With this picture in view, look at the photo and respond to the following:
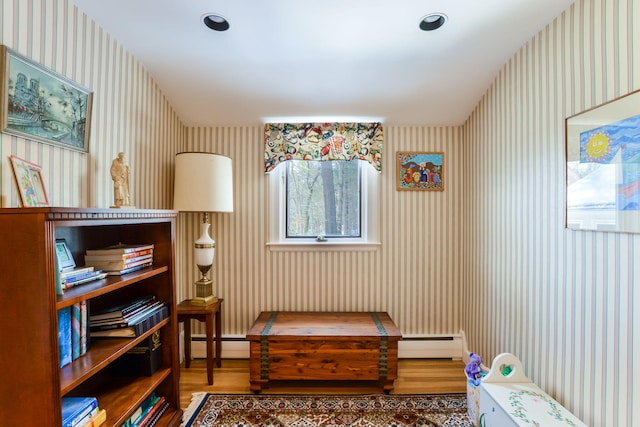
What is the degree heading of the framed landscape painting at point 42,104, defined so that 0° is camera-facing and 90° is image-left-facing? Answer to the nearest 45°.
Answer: approximately 315°

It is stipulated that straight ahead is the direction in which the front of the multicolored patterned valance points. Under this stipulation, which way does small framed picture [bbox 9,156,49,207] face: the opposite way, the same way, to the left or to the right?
to the left

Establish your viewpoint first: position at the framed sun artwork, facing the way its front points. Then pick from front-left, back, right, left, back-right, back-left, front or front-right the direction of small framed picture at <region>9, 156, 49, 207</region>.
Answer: front

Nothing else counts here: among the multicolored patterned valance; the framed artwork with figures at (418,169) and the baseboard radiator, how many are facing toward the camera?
3

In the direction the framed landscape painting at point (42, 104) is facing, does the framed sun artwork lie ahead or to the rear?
ahead

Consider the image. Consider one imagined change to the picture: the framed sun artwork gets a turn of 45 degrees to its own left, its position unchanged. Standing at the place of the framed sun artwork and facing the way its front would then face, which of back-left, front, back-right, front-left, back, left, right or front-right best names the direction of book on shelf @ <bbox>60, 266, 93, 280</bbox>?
front-right

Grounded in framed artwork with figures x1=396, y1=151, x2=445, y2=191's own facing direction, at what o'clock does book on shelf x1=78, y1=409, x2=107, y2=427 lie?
The book on shelf is roughly at 1 o'clock from the framed artwork with figures.

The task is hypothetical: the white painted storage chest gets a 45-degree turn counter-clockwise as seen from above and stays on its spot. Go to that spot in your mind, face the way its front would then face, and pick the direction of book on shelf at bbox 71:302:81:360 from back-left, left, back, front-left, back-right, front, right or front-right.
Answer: front-right

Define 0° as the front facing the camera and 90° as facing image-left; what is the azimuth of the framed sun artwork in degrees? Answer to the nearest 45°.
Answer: approximately 45°

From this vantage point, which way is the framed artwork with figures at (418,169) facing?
toward the camera

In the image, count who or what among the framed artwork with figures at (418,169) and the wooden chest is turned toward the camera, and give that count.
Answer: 2

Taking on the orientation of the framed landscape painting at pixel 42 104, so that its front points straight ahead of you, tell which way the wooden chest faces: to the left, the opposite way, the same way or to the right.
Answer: to the right

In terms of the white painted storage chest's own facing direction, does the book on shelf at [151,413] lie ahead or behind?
ahead

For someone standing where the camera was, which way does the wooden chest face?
facing the viewer
